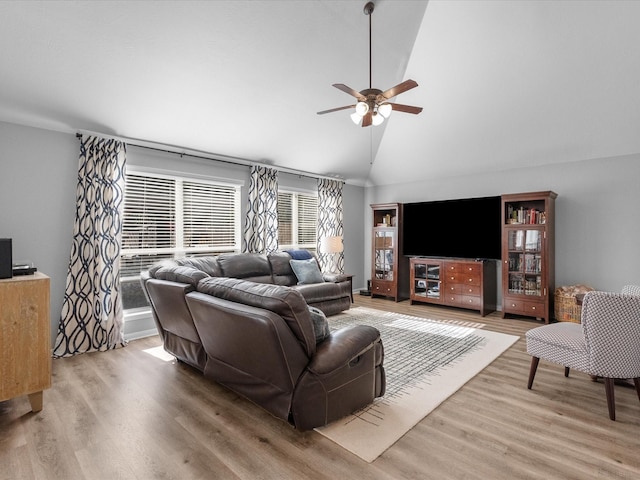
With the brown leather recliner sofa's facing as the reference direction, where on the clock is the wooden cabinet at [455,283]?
The wooden cabinet is roughly at 12 o'clock from the brown leather recliner sofa.

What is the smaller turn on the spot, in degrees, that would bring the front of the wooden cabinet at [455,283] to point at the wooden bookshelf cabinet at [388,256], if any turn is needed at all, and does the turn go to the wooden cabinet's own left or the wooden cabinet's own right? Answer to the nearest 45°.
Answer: approximately 90° to the wooden cabinet's own right

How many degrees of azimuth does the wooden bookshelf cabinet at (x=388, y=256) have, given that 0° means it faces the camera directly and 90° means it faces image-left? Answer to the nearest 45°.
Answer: approximately 45°

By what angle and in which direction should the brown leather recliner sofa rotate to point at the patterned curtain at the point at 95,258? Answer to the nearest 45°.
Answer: approximately 90° to its left

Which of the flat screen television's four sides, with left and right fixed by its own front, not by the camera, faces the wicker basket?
left

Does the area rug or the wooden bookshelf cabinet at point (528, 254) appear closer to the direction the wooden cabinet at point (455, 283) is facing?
the area rug

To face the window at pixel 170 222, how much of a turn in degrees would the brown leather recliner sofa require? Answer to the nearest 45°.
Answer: approximately 90° to its left

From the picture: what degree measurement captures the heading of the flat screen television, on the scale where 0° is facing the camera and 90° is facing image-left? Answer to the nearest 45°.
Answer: approximately 45°

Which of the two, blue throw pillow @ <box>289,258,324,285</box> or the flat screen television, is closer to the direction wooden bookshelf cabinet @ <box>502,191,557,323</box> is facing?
the blue throw pillow

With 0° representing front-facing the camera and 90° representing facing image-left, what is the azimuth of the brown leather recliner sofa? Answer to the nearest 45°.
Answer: approximately 225°

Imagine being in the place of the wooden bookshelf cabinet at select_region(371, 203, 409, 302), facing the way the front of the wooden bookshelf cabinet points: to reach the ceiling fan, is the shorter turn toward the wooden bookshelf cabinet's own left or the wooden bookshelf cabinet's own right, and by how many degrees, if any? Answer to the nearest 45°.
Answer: approximately 45° to the wooden bookshelf cabinet's own left
